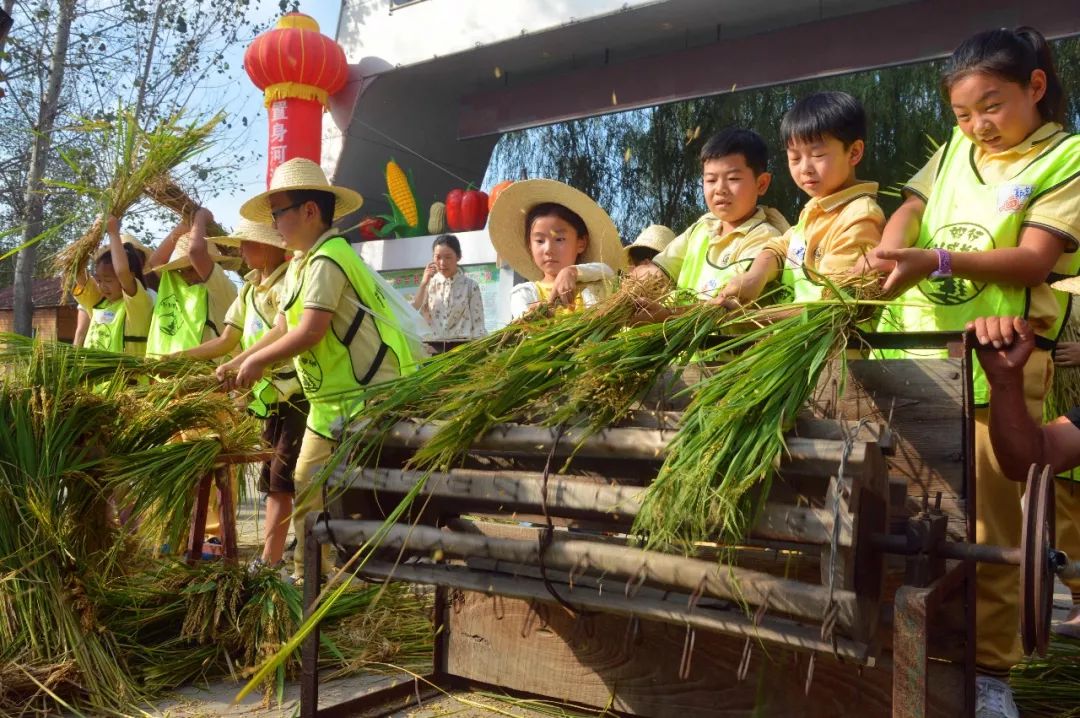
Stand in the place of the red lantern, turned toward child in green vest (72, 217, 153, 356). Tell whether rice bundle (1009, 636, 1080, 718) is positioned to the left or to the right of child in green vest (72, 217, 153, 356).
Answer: left

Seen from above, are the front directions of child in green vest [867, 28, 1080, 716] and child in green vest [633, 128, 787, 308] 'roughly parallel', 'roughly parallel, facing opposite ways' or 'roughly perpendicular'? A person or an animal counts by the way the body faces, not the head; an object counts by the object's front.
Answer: roughly parallel

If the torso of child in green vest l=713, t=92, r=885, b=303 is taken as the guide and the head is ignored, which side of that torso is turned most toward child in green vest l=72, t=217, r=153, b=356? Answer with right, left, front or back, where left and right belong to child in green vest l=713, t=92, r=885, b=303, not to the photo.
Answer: right

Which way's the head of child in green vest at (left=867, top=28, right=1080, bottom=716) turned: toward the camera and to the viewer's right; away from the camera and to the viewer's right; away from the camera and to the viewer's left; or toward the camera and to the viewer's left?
toward the camera and to the viewer's left

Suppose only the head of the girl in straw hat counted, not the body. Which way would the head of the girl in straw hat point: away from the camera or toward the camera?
toward the camera

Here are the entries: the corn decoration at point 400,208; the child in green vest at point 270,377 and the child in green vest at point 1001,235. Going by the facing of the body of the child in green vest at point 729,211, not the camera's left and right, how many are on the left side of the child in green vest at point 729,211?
1

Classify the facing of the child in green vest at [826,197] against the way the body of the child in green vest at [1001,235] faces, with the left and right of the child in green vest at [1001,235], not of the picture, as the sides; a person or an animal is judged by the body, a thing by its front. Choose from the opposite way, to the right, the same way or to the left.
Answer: the same way

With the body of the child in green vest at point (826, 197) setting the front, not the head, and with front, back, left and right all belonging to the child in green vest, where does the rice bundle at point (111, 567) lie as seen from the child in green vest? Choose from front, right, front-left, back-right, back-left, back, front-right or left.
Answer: front-right

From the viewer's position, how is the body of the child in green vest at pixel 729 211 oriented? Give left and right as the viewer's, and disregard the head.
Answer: facing the viewer and to the left of the viewer
